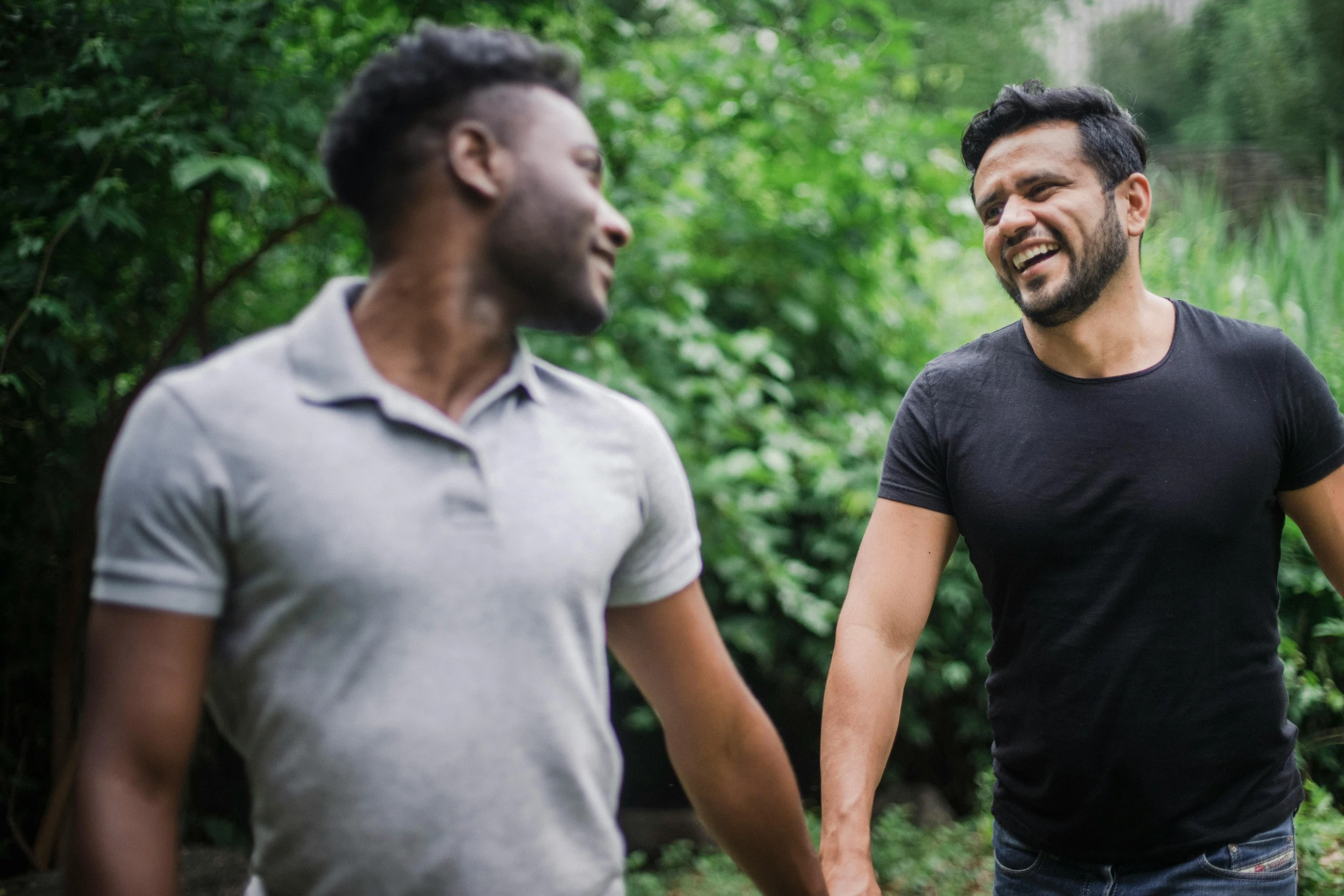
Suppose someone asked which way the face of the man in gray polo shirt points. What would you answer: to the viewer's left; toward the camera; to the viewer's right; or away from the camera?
to the viewer's right

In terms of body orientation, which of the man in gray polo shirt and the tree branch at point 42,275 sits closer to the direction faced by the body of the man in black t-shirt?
the man in gray polo shirt

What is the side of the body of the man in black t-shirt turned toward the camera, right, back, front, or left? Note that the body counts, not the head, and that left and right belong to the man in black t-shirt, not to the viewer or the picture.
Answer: front

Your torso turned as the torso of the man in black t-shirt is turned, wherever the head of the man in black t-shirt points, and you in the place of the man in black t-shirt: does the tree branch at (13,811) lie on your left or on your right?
on your right

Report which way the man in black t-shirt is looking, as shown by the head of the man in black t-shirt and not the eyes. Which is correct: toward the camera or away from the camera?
toward the camera

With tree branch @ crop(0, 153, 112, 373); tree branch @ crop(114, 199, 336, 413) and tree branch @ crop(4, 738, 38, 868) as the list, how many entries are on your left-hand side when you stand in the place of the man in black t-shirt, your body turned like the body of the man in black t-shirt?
0

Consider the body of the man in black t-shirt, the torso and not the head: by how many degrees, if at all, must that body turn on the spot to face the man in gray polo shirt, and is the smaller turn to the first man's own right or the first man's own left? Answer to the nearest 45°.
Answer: approximately 45° to the first man's own right

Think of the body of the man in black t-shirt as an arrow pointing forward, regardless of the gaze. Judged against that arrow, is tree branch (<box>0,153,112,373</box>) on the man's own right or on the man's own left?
on the man's own right

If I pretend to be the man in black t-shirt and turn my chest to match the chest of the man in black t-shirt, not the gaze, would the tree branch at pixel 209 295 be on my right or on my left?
on my right
